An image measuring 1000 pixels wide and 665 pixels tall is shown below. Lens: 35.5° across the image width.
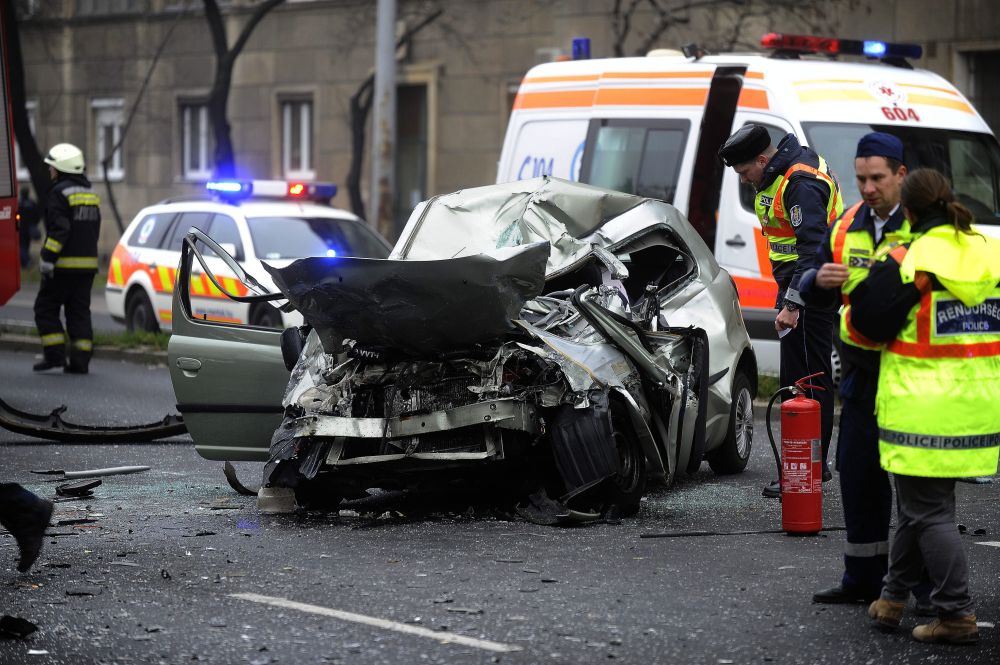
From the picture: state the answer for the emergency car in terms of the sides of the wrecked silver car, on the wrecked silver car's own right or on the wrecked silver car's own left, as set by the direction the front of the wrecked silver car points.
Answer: on the wrecked silver car's own right

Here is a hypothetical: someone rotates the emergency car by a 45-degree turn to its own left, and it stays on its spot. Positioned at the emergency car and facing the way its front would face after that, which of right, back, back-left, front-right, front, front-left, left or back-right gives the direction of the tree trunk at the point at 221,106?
left

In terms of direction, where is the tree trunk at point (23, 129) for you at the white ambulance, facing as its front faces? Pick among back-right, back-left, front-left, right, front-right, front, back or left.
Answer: back

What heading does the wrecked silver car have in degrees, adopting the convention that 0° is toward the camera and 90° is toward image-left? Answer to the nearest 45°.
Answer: approximately 45°

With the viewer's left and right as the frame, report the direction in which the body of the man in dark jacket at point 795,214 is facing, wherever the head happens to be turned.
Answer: facing to the left of the viewer

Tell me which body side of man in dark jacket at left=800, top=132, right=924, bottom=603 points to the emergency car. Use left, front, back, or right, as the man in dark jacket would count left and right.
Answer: right

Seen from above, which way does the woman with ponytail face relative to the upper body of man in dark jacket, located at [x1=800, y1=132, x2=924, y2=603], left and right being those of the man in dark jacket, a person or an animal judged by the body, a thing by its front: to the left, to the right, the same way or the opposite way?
the opposite way

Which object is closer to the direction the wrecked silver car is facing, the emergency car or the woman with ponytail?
the woman with ponytail

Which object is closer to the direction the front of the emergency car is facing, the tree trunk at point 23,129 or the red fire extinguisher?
the red fire extinguisher

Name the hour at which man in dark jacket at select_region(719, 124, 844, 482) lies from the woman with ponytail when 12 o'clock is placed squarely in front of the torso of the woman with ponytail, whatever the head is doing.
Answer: The man in dark jacket is roughly at 1 o'clock from the woman with ponytail.

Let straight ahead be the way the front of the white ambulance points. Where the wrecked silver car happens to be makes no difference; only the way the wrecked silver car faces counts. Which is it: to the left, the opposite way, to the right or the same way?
to the right

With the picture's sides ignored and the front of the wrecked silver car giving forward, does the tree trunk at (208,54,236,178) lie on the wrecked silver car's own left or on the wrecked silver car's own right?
on the wrecked silver car's own right
